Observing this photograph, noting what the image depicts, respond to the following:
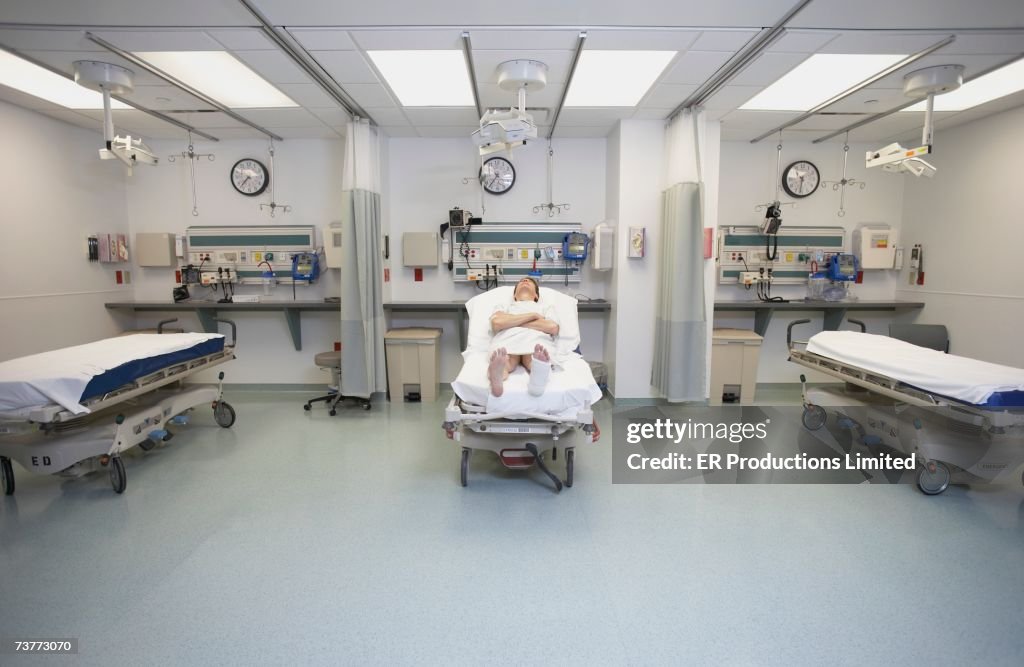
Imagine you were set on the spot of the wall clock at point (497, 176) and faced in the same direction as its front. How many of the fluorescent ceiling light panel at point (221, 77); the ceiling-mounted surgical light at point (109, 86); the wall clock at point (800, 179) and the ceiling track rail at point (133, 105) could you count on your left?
1

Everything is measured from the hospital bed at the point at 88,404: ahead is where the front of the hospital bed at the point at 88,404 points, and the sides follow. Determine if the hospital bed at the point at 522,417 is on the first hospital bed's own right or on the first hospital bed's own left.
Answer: on the first hospital bed's own left

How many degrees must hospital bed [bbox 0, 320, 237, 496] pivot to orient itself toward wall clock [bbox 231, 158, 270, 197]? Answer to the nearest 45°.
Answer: approximately 180°

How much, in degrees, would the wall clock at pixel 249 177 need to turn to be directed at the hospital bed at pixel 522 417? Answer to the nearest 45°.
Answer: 0° — it already faces it

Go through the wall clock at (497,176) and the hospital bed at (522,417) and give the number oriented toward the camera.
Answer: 2

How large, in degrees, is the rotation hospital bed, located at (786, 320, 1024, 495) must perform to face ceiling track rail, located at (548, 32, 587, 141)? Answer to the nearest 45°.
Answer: approximately 135° to its right

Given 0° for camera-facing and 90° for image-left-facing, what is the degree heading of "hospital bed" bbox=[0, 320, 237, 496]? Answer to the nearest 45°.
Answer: approximately 45°

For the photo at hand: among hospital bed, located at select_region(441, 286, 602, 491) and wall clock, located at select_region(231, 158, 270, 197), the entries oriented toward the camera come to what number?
2

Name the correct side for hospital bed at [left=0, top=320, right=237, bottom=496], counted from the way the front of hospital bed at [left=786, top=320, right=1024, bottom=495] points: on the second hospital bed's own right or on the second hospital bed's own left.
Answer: on the second hospital bed's own right

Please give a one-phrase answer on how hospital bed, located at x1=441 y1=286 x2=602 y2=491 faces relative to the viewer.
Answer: facing the viewer

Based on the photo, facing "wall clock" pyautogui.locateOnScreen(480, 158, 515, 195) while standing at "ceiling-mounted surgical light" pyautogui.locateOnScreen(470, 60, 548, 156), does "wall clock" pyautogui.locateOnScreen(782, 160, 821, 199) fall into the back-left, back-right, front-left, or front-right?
front-right

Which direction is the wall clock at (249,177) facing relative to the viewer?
toward the camera

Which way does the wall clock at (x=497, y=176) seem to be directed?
toward the camera
